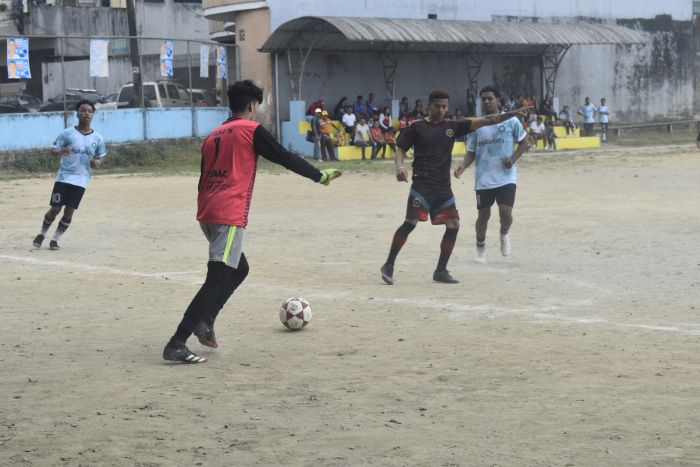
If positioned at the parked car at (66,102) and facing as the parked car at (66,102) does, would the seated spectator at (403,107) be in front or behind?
behind

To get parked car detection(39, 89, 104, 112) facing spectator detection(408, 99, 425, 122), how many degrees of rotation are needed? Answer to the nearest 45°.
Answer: approximately 180°

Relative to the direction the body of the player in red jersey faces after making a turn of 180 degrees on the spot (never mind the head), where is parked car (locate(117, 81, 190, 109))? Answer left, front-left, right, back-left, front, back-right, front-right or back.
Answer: back-right

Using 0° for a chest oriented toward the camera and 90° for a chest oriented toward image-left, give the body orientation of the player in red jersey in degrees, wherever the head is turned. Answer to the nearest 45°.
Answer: approximately 225°

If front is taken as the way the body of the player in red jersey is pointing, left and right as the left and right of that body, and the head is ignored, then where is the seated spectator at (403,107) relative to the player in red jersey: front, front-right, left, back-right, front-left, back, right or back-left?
front-left

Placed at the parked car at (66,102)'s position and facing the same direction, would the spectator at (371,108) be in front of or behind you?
behind

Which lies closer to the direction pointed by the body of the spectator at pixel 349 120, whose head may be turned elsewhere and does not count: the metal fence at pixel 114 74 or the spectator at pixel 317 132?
the spectator

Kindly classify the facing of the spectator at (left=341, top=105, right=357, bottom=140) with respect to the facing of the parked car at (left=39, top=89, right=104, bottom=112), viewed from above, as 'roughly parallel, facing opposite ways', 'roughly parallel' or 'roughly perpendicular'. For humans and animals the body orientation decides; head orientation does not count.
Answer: roughly perpendicular

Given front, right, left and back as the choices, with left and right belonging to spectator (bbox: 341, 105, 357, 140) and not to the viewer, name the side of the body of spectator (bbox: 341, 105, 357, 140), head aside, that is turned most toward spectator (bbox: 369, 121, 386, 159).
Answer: left

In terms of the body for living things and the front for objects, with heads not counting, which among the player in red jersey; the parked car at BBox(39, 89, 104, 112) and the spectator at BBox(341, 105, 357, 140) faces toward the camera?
the spectator

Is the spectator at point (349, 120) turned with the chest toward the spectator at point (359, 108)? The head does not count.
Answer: no

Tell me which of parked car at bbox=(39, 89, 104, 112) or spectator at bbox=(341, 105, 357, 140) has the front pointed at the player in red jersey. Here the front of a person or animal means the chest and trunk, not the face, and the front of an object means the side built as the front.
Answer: the spectator

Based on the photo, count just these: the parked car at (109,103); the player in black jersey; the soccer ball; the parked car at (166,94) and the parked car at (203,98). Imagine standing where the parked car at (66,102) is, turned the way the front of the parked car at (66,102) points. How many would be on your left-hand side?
2

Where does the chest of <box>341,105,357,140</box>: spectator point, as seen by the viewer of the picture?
toward the camera

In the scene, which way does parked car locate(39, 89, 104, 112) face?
to the viewer's left

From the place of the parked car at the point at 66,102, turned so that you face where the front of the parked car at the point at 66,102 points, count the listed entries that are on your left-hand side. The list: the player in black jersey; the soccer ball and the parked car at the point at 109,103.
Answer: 2

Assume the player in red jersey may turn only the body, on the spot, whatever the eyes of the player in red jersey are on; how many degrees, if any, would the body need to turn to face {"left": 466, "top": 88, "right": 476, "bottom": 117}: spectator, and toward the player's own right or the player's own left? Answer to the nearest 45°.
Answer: approximately 45° to the player's own left

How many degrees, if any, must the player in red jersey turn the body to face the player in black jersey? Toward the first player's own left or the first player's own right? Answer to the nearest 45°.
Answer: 0° — they already face them
